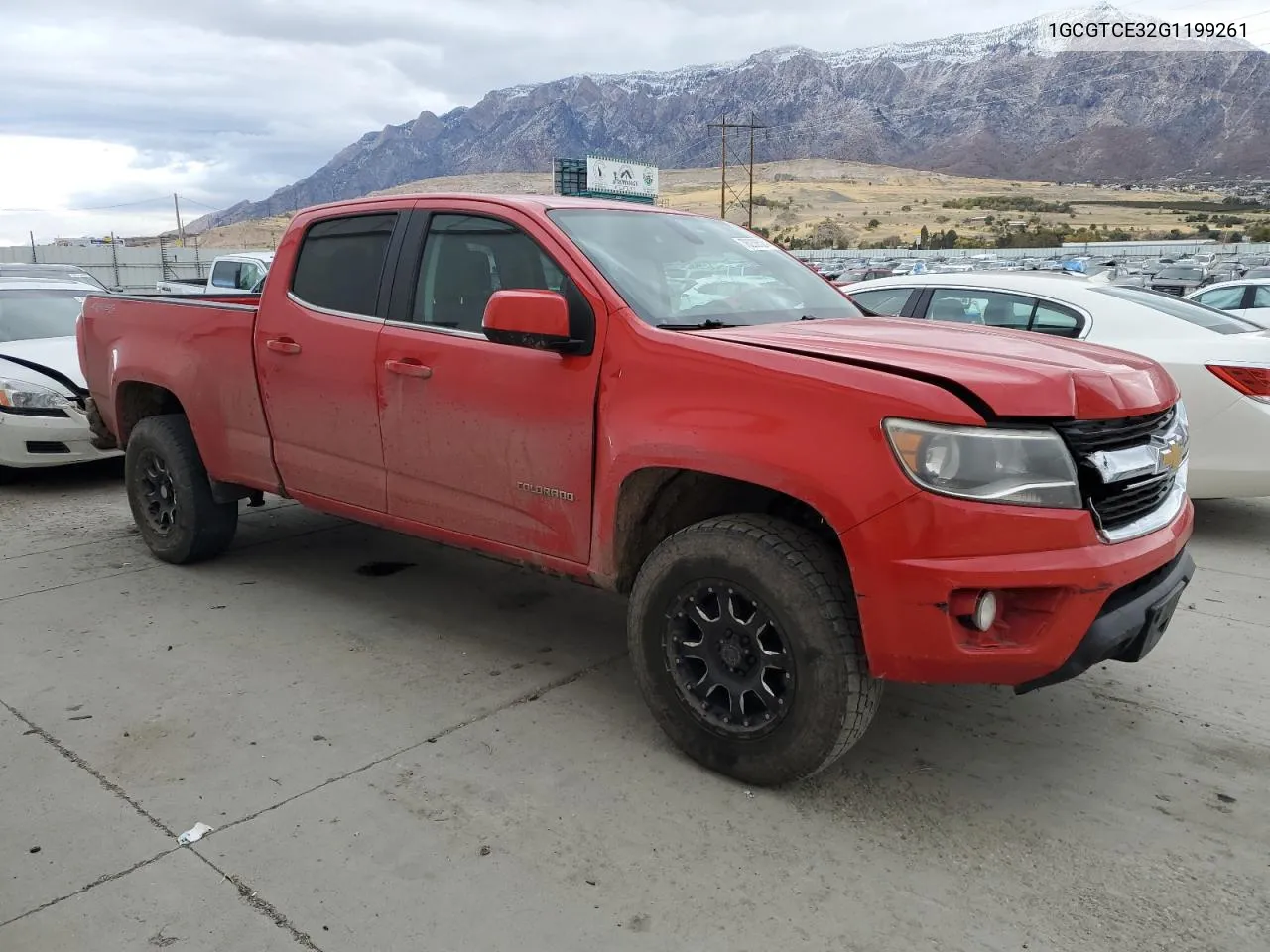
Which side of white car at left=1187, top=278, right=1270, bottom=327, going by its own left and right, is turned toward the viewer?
left

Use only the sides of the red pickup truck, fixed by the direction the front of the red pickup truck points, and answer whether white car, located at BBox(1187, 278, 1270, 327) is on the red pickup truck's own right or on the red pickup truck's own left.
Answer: on the red pickup truck's own left

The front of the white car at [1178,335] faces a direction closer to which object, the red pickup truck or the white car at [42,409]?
the white car

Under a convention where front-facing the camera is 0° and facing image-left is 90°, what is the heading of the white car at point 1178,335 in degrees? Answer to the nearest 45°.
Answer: approximately 135°

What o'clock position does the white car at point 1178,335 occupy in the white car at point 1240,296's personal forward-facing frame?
the white car at point 1178,335 is roughly at 9 o'clock from the white car at point 1240,296.

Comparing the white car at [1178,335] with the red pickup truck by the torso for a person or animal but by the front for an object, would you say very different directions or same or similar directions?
very different directions

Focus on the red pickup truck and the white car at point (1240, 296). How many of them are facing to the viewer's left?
1

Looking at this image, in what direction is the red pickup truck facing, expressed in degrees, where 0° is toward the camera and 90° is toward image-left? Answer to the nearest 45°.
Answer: approximately 315°
